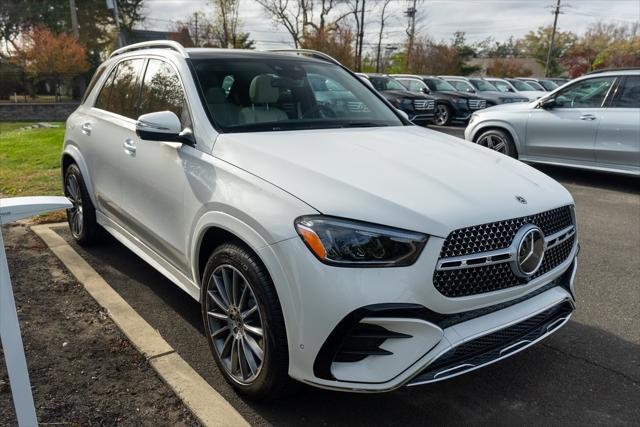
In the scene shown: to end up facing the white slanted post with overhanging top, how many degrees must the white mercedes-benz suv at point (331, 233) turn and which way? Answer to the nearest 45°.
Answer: approximately 90° to its right

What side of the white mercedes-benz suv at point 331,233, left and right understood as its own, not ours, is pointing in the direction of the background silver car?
left

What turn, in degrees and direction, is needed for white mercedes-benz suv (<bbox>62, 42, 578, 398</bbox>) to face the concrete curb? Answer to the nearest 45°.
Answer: approximately 135° to its right

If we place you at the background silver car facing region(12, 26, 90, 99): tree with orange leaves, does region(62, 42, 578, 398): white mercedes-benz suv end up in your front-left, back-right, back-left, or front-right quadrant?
back-left

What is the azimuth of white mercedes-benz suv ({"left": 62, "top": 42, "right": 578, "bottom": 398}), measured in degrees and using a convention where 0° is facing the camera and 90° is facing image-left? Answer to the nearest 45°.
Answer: approximately 315°

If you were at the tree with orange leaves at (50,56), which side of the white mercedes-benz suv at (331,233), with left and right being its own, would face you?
back
